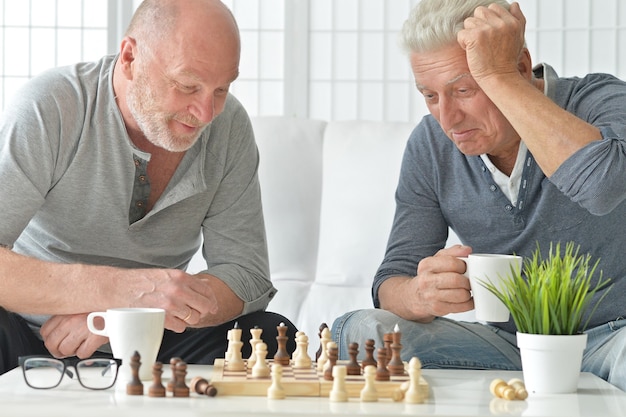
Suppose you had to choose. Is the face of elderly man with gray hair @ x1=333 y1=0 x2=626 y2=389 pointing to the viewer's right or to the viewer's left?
to the viewer's left

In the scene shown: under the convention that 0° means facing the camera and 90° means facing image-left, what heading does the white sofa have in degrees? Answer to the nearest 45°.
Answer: approximately 0°

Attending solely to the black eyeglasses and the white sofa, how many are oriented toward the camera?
2

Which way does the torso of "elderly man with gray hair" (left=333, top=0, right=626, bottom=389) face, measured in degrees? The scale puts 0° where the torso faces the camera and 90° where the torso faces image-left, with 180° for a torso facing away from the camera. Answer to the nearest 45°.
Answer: approximately 45°

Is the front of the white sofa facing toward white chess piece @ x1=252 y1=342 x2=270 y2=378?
yes
